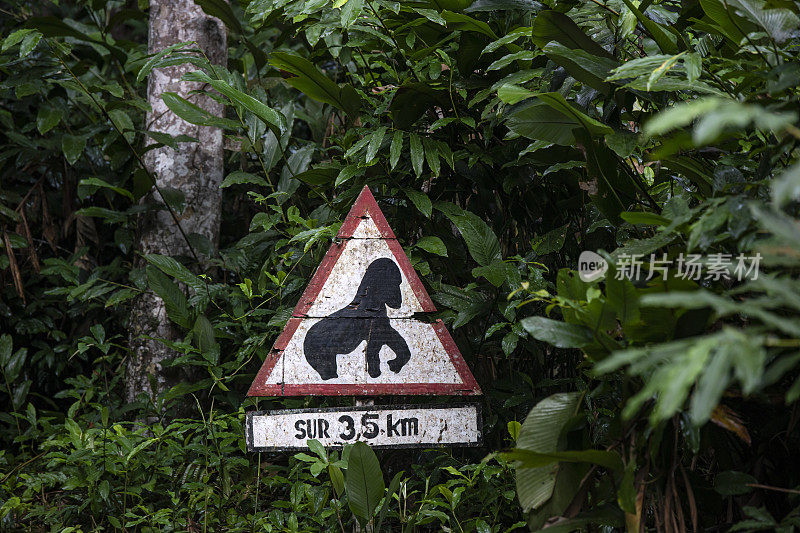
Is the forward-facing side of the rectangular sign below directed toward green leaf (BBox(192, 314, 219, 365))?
no

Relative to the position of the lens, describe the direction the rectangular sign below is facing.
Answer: facing the viewer

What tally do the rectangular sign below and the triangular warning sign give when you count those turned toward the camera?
2

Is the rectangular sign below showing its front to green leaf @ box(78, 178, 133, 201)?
no

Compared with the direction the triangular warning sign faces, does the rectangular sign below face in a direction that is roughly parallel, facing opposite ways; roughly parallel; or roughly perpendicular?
roughly parallel

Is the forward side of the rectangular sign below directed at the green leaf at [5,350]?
no

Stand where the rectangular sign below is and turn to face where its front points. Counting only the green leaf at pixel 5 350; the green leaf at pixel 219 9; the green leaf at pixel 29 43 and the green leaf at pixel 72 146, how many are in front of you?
0
